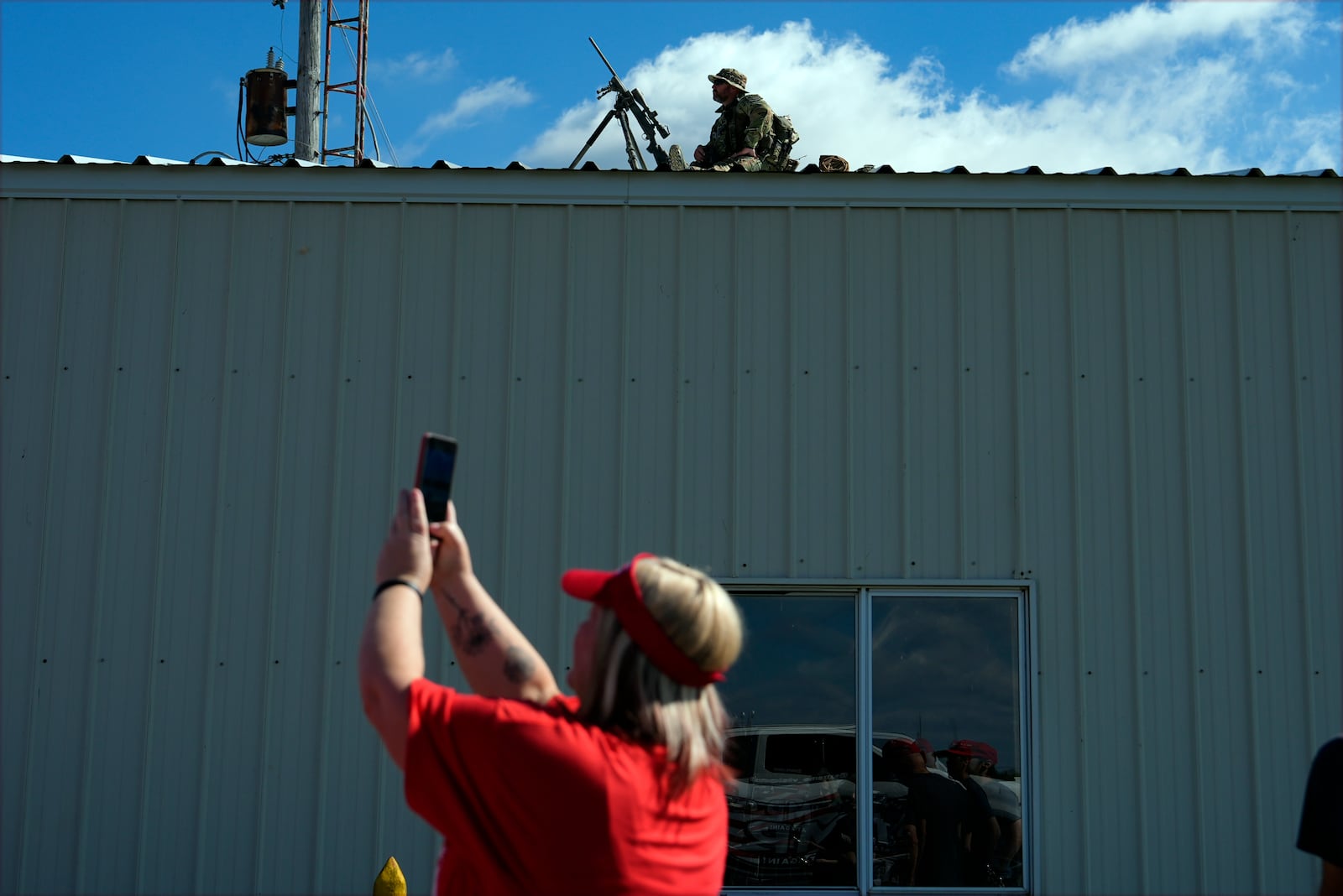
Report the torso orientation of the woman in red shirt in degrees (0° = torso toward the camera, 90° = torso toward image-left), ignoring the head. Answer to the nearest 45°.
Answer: approximately 135°

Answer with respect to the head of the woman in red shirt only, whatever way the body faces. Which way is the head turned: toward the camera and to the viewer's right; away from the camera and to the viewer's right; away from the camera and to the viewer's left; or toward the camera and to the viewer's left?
away from the camera and to the viewer's left
